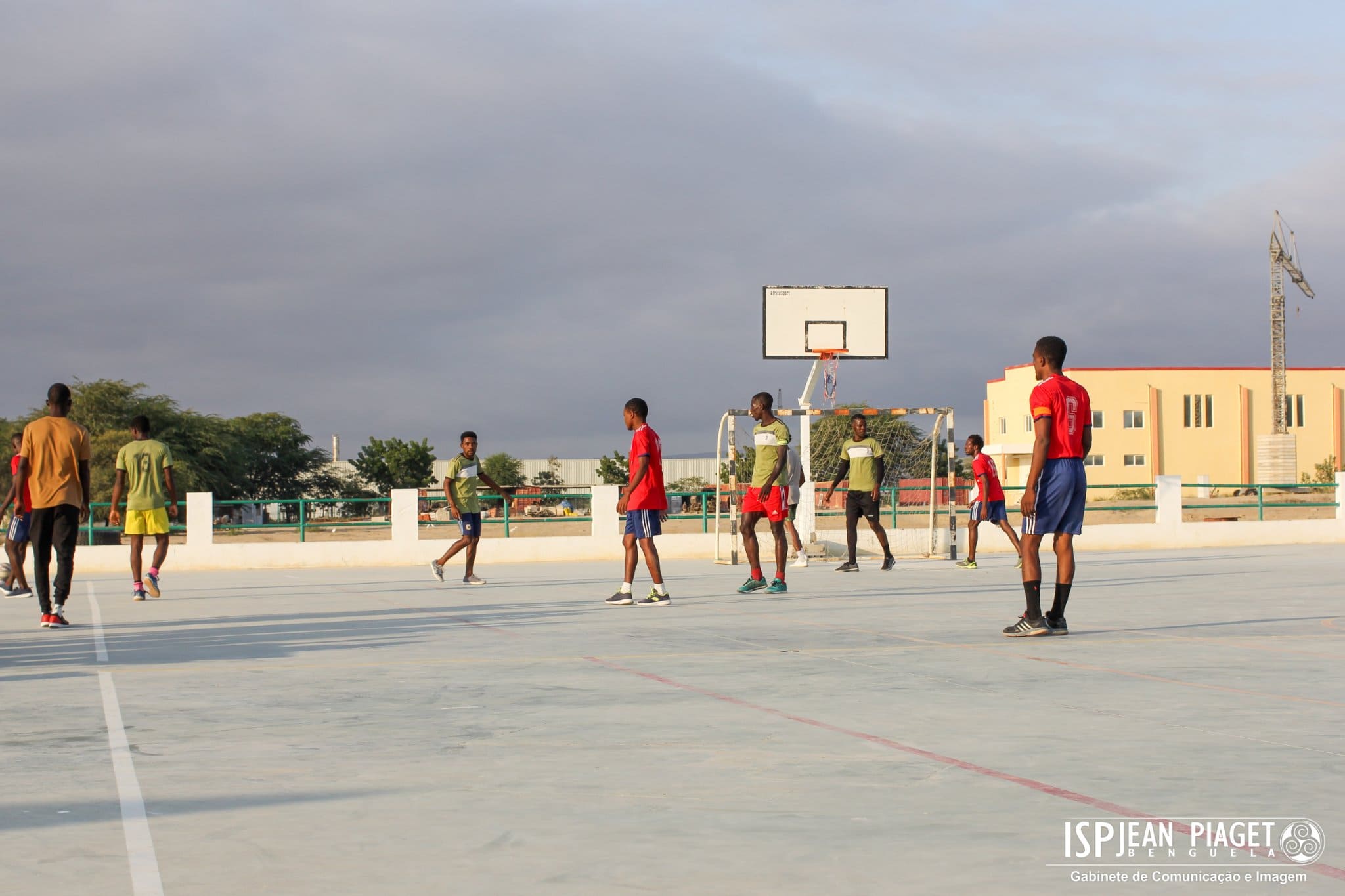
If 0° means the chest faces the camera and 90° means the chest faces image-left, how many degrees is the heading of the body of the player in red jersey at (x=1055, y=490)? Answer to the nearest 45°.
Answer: approximately 135°

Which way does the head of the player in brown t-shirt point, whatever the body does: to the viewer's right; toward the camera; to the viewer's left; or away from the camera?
away from the camera

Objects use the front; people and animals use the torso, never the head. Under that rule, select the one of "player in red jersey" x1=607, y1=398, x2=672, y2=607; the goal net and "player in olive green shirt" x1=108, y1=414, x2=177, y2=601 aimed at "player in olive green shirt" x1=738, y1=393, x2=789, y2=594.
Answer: the goal net

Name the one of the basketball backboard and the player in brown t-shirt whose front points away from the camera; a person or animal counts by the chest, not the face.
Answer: the player in brown t-shirt

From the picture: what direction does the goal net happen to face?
toward the camera

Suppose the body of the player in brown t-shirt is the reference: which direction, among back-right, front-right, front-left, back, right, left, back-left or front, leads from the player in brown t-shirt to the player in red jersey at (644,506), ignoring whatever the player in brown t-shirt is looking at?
right

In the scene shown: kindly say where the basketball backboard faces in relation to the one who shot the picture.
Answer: facing the viewer

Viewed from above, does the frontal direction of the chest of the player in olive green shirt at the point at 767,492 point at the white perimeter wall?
no

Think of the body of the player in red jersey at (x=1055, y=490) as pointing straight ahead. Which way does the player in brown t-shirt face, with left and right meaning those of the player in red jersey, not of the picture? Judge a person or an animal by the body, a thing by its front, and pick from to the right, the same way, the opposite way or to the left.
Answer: the same way

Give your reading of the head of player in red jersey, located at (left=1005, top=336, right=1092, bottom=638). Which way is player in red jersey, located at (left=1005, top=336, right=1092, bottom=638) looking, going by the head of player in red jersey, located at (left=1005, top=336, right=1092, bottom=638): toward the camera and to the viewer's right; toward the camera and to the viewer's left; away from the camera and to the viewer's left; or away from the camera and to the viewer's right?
away from the camera and to the viewer's left

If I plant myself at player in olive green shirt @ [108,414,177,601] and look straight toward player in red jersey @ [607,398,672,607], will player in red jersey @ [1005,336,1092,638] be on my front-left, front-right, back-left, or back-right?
front-right

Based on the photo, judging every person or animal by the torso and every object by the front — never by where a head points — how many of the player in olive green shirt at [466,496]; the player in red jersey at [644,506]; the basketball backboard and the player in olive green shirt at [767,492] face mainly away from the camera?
0

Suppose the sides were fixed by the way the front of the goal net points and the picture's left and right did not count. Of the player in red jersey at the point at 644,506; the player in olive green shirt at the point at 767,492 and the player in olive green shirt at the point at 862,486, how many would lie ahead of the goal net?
3

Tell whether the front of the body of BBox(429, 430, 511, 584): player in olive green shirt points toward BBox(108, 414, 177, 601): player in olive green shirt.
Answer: no

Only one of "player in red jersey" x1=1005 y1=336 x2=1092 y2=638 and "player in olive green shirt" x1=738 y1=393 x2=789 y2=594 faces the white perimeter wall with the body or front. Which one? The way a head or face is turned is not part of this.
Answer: the player in red jersey

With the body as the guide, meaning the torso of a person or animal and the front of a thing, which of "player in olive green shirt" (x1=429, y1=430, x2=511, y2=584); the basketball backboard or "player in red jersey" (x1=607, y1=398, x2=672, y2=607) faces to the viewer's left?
the player in red jersey

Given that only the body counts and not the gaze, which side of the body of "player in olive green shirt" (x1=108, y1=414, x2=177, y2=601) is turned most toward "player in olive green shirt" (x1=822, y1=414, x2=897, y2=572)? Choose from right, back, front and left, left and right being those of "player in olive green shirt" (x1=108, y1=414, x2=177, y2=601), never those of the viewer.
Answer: right

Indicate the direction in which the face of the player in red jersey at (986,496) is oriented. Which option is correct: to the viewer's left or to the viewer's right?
to the viewer's left

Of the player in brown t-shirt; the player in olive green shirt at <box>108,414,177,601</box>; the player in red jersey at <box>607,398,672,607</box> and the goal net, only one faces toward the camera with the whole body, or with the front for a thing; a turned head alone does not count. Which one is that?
the goal net
